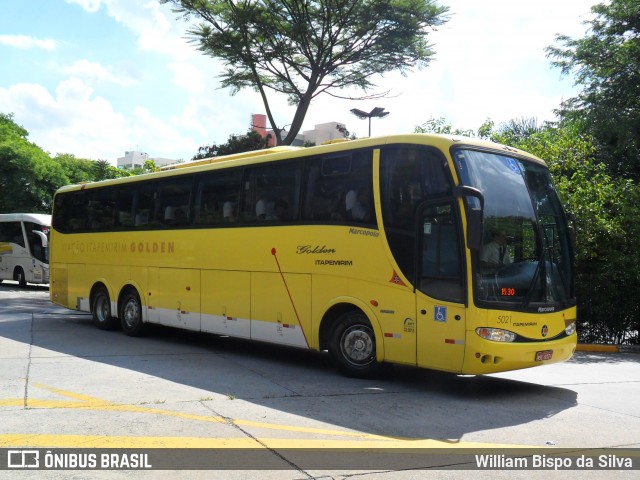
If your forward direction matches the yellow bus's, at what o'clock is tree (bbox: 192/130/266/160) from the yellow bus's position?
The tree is roughly at 7 o'clock from the yellow bus.

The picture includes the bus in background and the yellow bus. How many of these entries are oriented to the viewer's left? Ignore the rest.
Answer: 0

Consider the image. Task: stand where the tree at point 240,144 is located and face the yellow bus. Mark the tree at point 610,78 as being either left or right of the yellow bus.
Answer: left

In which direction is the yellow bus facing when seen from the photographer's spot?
facing the viewer and to the right of the viewer

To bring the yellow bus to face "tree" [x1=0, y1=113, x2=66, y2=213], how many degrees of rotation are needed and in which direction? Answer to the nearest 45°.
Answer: approximately 180°

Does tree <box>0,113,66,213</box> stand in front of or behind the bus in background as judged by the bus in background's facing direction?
behind

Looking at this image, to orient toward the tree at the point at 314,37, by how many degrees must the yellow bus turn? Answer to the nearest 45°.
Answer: approximately 135° to its left

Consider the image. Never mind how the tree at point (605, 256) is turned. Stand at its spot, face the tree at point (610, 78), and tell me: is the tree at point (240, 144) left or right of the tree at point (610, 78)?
left

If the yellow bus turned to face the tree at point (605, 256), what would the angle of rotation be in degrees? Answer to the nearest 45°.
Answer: approximately 90° to its left
